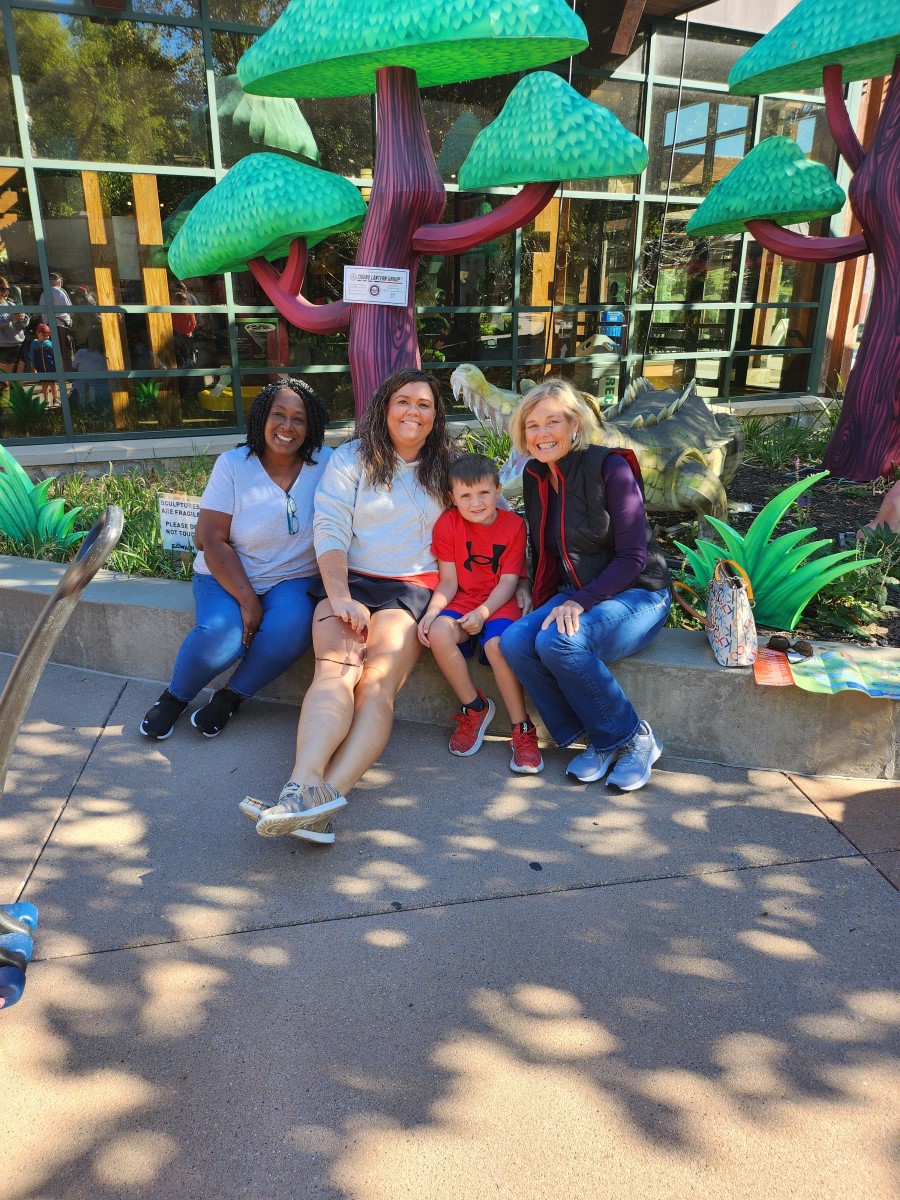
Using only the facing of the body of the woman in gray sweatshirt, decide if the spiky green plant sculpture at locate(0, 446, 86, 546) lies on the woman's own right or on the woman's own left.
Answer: on the woman's own right

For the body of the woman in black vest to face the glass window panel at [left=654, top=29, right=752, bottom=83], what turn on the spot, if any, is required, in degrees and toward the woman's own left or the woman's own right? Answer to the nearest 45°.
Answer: approximately 135° to the woman's own right

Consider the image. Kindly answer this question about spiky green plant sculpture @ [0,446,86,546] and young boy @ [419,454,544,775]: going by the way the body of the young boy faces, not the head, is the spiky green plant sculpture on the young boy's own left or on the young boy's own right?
on the young boy's own right

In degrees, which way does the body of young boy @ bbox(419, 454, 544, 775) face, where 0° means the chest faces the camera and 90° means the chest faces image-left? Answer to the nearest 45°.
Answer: approximately 0°

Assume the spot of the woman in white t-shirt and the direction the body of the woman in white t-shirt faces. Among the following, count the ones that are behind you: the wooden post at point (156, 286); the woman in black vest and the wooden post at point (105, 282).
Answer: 2

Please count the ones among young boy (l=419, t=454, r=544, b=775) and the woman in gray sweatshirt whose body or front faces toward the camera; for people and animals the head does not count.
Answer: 2

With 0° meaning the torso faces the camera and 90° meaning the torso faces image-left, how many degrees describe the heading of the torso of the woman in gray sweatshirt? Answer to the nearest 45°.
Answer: approximately 0°

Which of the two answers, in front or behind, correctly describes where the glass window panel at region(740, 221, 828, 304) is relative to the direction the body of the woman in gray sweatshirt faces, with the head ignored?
behind

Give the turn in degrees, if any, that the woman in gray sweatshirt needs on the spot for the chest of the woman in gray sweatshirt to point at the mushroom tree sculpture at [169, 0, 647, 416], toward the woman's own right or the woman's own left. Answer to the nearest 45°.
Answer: approximately 180°

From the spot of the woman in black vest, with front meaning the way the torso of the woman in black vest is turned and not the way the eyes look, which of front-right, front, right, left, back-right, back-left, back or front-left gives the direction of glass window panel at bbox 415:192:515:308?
back-right

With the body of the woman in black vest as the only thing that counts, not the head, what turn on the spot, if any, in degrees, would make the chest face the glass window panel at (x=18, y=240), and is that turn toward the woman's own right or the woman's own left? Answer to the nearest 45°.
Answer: approximately 90° to the woman's own right
